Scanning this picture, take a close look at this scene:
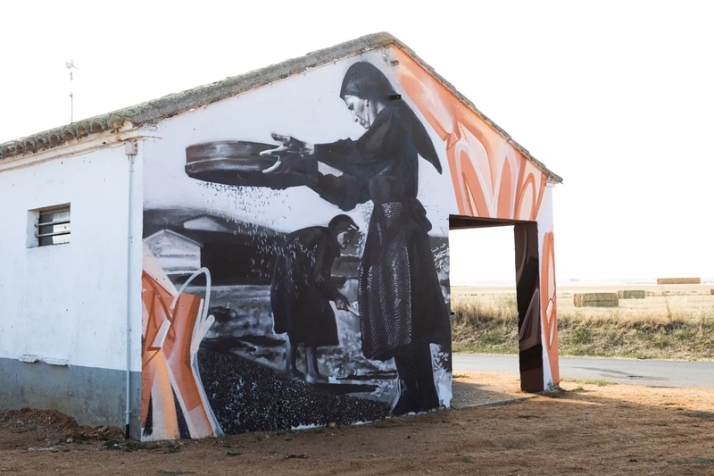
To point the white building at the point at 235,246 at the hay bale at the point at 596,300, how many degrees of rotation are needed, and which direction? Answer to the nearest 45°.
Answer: approximately 90° to its left

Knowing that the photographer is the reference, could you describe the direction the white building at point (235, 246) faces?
facing the viewer and to the right of the viewer
